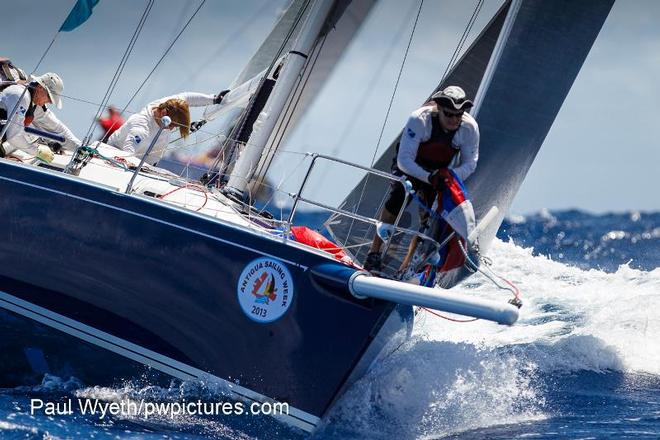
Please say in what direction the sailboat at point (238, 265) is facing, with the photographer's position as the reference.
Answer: facing the viewer and to the right of the viewer
